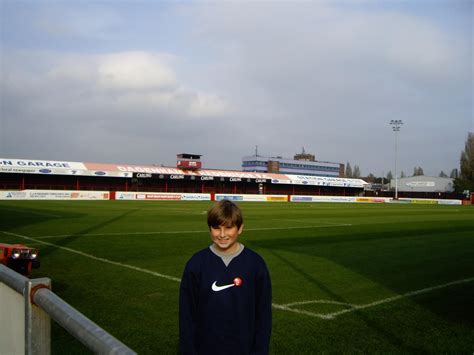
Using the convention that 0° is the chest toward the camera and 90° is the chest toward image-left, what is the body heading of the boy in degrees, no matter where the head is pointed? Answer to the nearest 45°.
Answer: approximately 0°

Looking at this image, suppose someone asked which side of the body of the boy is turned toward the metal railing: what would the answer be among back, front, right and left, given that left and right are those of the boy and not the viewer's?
right
